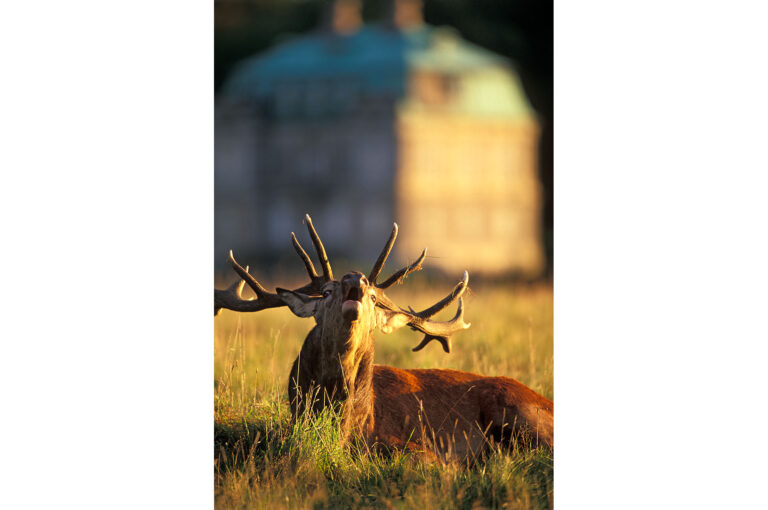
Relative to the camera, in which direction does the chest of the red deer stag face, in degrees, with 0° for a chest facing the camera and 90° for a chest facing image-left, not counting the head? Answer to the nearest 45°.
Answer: approximately 45°
